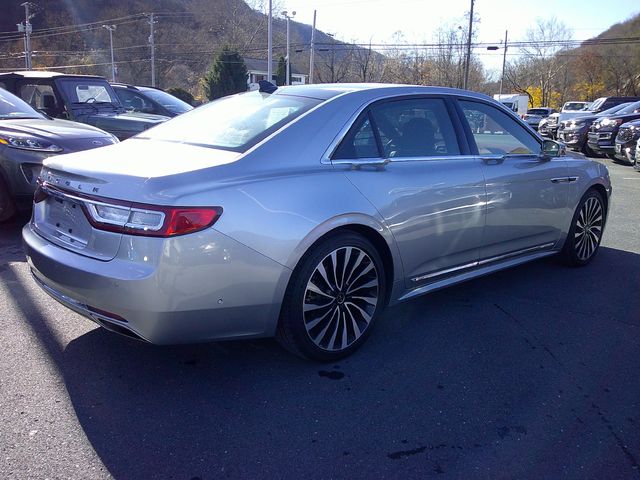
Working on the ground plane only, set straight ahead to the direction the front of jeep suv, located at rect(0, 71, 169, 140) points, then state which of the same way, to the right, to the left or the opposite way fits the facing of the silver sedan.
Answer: to the left

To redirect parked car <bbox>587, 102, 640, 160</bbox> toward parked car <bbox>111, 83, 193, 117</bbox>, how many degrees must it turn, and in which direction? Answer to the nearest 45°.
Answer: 0° — it already faces it

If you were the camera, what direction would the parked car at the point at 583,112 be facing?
facing the viewer and to the left of the viewer

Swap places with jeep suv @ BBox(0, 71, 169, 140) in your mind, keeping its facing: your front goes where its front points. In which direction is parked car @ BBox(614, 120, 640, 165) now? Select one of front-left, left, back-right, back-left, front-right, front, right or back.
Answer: front-left

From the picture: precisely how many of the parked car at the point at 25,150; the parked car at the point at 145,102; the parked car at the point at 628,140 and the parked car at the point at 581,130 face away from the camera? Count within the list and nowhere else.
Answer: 0

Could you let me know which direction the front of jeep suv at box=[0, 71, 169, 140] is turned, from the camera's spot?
facing the viewer and to the right of the viewer

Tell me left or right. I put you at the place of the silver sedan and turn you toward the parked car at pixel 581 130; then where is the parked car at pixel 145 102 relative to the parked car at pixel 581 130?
left

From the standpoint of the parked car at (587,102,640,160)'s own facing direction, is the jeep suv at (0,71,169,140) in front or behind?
in front

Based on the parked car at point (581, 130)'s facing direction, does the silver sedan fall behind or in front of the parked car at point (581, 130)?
in front

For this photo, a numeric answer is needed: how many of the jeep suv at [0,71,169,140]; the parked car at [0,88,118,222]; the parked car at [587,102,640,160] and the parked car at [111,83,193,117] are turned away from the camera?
0

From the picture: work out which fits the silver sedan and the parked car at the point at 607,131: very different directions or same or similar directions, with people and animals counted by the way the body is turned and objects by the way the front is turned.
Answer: very different directions

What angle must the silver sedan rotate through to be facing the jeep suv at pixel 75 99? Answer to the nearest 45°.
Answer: approximately 90° to its left
